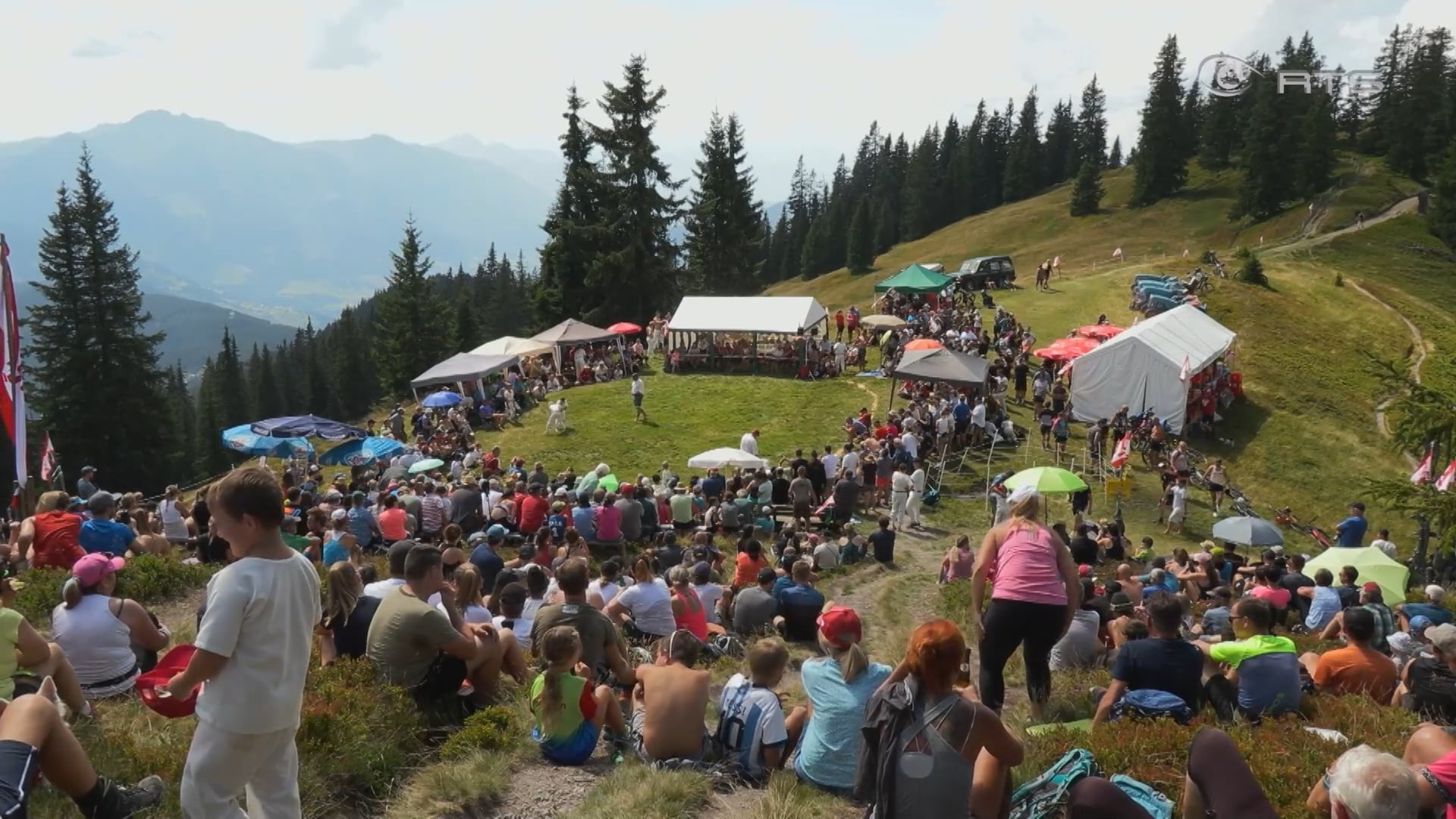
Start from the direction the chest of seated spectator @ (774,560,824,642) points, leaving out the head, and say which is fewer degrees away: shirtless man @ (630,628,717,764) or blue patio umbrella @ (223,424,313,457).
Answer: the blue patio umbrella

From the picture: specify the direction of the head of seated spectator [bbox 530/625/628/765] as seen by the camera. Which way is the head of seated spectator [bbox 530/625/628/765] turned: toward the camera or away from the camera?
away from the camera

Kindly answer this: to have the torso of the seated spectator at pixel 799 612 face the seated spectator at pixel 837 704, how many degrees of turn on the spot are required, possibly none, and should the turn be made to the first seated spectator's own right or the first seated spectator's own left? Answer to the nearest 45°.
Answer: approximately 180°

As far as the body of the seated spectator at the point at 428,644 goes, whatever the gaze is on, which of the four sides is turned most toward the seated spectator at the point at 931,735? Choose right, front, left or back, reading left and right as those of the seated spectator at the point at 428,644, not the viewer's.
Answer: right

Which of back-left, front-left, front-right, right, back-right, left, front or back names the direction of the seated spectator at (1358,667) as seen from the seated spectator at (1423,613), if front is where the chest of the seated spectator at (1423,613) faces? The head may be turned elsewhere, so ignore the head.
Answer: back-left

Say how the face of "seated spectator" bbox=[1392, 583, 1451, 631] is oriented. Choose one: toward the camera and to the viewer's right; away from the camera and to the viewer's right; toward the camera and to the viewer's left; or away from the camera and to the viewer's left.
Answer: away from the camera and to the viewer's left

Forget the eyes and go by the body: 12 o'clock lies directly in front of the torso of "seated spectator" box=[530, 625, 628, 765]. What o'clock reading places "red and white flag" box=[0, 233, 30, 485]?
The red and white flag is roughly at 9 o'clock from the seated spectator.

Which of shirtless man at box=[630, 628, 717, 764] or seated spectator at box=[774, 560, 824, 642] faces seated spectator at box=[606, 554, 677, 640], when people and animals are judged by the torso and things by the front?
the shirtless man

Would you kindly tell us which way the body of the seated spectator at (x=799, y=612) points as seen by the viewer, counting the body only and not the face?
away from the camera

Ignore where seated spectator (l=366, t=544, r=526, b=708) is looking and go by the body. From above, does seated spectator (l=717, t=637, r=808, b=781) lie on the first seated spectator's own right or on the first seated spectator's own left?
on the first seated spectator's own right

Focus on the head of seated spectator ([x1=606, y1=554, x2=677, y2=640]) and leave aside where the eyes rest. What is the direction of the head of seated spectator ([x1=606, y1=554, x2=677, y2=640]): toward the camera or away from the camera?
away from the camera

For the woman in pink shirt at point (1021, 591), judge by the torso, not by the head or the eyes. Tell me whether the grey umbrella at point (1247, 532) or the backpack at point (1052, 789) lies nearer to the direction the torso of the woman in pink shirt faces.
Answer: the grey umbrella
